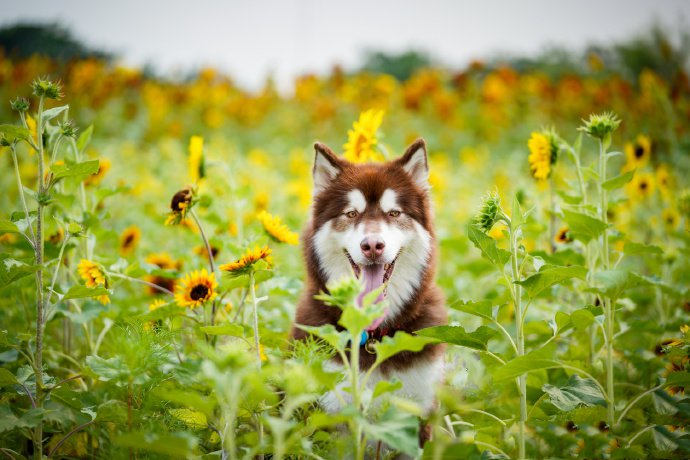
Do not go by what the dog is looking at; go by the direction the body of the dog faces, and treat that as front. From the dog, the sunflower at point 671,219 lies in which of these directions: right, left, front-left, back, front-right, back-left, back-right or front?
back-left

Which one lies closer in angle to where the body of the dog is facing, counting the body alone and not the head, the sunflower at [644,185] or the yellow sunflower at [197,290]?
the yellow sunflower

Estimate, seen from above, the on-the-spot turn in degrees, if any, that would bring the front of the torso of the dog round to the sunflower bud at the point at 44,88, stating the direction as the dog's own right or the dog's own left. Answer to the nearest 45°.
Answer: approximately 45° to the dog's own right

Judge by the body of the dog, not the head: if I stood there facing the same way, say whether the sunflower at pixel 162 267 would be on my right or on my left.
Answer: on my right

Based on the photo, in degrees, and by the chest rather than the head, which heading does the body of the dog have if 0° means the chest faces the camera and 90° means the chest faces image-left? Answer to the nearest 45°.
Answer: approximately 0°

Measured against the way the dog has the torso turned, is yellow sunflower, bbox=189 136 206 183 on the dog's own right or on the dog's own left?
on the dog's own right

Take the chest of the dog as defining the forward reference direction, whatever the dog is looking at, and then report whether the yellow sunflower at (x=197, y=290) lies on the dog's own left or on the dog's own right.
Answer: on the dog's own right
